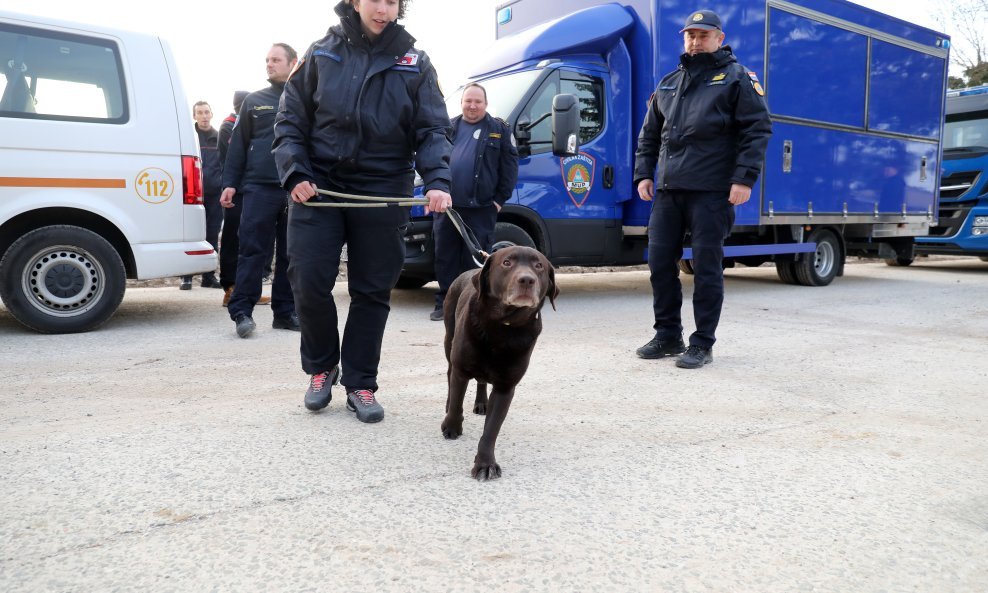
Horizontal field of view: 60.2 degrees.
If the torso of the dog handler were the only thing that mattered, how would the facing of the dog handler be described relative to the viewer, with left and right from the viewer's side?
facing the viewer

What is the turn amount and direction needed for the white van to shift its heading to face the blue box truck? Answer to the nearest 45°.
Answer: approximately 180°

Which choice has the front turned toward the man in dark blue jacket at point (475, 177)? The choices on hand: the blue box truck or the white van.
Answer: the blue box truck

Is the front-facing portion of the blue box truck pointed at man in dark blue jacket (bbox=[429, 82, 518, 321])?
yes

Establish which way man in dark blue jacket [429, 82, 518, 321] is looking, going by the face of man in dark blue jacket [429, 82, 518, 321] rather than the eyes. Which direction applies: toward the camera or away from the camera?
toward the camera

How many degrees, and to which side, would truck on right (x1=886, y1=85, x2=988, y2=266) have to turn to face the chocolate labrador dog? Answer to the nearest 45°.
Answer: approximately 45° to its left

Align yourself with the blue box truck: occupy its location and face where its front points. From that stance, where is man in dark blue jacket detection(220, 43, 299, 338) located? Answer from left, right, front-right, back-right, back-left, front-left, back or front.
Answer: front

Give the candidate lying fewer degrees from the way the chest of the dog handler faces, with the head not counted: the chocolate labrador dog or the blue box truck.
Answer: the chocolate labrador dog

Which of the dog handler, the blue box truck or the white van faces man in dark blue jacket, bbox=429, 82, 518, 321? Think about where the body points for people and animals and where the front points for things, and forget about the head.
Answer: the blue box truck

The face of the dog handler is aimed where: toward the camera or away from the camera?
toward the camera

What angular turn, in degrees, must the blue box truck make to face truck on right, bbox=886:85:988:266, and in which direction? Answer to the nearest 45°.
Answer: approximately 180°

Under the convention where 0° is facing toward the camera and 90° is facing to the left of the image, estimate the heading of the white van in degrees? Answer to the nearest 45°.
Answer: approximately 90°

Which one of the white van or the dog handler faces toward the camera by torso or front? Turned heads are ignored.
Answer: the dog handler

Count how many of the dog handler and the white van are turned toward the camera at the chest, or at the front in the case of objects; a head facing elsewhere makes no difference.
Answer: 1

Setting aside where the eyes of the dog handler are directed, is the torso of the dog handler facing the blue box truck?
no

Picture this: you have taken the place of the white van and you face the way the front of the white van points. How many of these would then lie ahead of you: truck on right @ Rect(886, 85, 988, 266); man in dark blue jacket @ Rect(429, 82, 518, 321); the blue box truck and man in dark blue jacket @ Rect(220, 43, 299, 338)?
0
